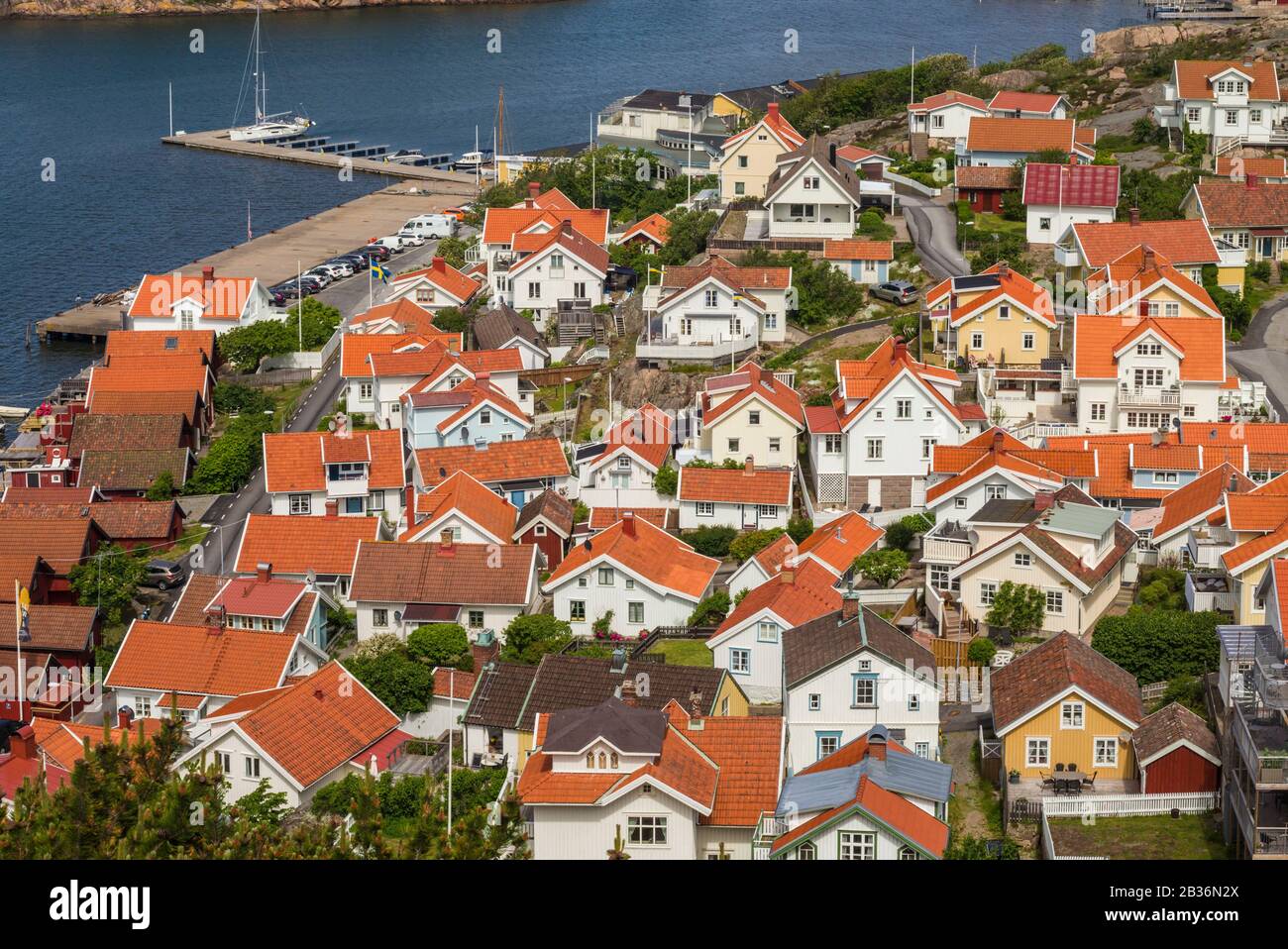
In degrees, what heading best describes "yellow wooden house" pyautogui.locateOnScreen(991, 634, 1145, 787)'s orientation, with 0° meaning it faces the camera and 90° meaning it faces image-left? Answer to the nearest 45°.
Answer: approximately 0°

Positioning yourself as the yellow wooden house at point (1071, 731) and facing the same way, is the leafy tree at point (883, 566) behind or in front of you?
behind

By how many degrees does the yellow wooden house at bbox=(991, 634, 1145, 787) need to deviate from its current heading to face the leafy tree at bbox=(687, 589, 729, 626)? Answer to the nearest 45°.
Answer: approximately 135° to its right

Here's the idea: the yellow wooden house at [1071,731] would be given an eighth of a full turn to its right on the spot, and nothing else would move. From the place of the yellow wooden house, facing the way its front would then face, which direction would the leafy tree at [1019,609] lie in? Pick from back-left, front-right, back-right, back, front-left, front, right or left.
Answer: back-right

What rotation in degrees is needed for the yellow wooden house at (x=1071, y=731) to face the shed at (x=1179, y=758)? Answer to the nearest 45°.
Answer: approximately 45° to its left
